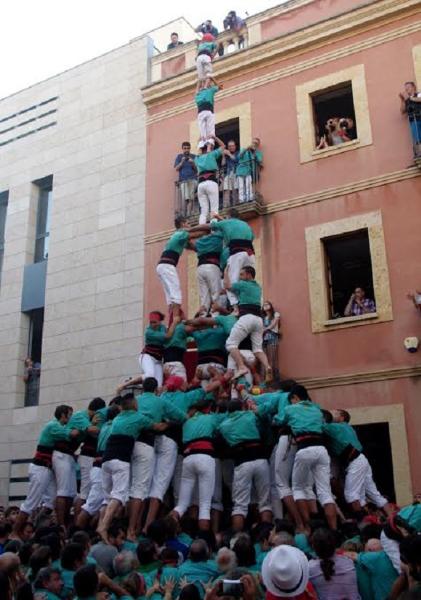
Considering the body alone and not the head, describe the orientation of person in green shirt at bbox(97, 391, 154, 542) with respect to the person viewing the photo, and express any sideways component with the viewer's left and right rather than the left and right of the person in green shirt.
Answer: facing away from the viewer and to the right of the viewer

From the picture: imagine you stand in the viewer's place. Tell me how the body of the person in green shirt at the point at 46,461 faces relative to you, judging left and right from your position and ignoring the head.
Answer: facing to the right of the viewer

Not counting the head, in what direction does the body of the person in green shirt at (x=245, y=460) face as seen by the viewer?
away from the camera

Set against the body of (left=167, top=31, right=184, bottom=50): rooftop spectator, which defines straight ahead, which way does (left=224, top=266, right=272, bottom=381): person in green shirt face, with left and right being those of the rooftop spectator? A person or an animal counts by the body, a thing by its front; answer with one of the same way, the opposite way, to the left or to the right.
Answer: the opposite way

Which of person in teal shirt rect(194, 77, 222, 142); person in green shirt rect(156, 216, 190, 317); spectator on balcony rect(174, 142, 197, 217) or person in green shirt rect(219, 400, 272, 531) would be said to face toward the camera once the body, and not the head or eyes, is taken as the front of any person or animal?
the spectator on balcony

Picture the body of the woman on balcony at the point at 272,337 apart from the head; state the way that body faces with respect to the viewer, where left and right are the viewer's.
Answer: facing the viewer and to the left of the viewer

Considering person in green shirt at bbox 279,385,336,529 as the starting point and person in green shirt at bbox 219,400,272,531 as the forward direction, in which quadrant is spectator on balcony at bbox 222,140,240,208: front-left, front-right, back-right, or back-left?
front-right

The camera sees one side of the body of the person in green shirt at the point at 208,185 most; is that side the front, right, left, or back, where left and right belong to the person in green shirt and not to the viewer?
back

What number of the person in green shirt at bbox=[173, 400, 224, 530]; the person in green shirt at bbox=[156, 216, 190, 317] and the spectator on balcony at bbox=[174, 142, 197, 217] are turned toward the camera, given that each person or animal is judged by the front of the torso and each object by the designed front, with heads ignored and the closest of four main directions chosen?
1

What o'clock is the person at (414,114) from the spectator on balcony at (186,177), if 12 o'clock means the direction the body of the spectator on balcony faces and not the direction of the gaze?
The person is roughly at 10 o'clock from the spectator on balcony.

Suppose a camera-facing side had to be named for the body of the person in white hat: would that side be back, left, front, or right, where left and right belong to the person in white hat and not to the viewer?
back

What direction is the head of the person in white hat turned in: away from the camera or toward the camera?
away from the camera
